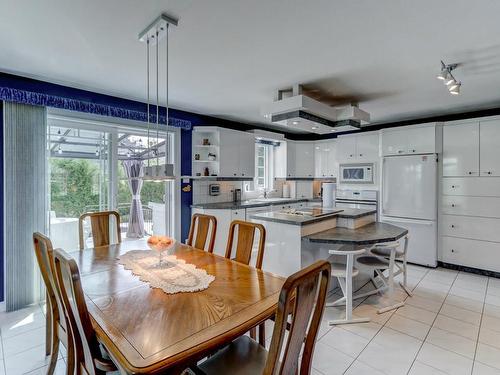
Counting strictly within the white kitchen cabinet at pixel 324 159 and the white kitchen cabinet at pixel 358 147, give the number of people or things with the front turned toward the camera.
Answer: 2

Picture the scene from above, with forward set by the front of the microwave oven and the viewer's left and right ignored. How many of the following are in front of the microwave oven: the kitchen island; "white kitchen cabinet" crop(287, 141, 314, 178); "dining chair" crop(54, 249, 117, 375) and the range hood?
3

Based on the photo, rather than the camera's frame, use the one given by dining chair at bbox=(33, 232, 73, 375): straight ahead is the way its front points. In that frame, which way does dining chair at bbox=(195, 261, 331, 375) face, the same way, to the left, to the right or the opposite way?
to the left

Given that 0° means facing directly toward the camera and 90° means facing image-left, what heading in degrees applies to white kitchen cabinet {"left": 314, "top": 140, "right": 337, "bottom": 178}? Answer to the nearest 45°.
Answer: approximately 0°

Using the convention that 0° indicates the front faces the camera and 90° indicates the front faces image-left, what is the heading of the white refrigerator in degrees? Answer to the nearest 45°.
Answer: approximately 0°

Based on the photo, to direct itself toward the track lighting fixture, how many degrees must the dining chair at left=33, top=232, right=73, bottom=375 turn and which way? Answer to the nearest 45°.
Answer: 0° — it already faces it

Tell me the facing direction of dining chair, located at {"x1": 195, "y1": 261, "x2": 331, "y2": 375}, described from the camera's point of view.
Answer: facing away from the viewer and to the left of the viewer

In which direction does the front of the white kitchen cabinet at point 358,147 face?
toward the camera

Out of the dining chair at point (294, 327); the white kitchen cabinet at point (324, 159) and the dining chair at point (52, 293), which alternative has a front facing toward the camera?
the white kitchen cabinet

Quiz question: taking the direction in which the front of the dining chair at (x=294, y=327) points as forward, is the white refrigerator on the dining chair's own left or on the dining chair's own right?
on the dining chair's own right

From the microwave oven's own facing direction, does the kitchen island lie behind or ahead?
ahead

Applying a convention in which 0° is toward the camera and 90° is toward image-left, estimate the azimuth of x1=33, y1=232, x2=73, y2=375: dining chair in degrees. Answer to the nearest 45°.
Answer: approximately 270°

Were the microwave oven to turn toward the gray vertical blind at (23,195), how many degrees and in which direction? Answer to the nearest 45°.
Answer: approximately 45° to its right

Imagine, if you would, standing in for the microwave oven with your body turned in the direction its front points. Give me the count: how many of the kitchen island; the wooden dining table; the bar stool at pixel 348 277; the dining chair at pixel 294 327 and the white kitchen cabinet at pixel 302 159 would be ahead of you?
4

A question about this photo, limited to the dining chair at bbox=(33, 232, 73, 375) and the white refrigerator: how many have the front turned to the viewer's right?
1

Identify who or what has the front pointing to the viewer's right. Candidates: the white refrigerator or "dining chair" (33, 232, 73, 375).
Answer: the dining chair

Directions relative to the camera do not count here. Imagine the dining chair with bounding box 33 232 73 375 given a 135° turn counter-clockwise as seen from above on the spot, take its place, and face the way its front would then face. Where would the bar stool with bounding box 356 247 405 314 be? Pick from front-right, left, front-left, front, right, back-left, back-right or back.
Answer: back-right

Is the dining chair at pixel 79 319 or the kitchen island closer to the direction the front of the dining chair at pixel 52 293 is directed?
the kitchen island
